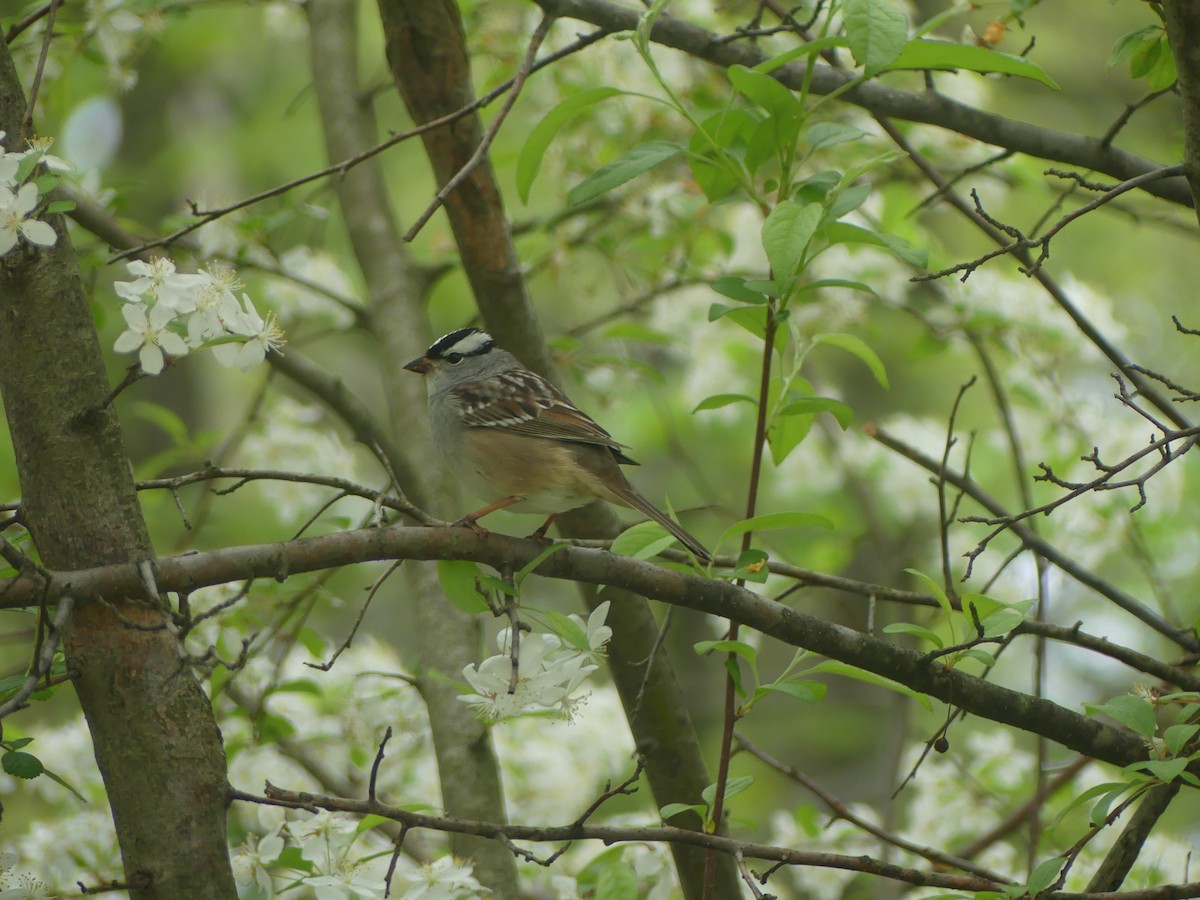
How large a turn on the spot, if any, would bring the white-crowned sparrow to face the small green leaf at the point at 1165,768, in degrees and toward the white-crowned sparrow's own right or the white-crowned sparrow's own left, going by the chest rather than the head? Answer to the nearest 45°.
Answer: approximately 135° to the white-crowned sparrow's own left

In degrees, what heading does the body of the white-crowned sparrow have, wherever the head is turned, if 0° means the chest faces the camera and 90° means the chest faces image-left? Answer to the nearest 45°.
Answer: approximately 90°

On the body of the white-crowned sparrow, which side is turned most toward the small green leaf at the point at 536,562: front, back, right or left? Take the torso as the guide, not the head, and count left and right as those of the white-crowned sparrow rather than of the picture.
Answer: left

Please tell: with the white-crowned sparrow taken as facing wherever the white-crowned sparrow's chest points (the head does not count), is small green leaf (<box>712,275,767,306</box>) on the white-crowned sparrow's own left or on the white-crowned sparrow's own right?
on the white-crowned sparrow's own left

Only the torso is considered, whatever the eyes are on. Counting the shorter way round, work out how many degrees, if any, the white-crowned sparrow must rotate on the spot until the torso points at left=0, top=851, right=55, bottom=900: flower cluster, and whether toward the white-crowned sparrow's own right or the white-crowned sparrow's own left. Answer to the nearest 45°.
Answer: approximately 45° to the white-crowned sparrow's own left

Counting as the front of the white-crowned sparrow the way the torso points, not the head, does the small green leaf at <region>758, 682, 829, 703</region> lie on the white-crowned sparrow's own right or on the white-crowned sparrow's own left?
on the white-crowned sparrow's own left
